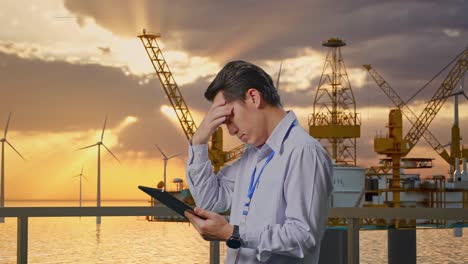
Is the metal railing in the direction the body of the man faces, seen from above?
no

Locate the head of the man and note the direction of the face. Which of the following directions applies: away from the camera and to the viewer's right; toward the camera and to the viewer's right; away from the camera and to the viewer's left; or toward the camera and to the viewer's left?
toward the camera and to the viewer's left

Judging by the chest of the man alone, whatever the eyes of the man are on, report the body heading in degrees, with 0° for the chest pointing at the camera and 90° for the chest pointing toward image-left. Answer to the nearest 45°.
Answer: approximately 45°
